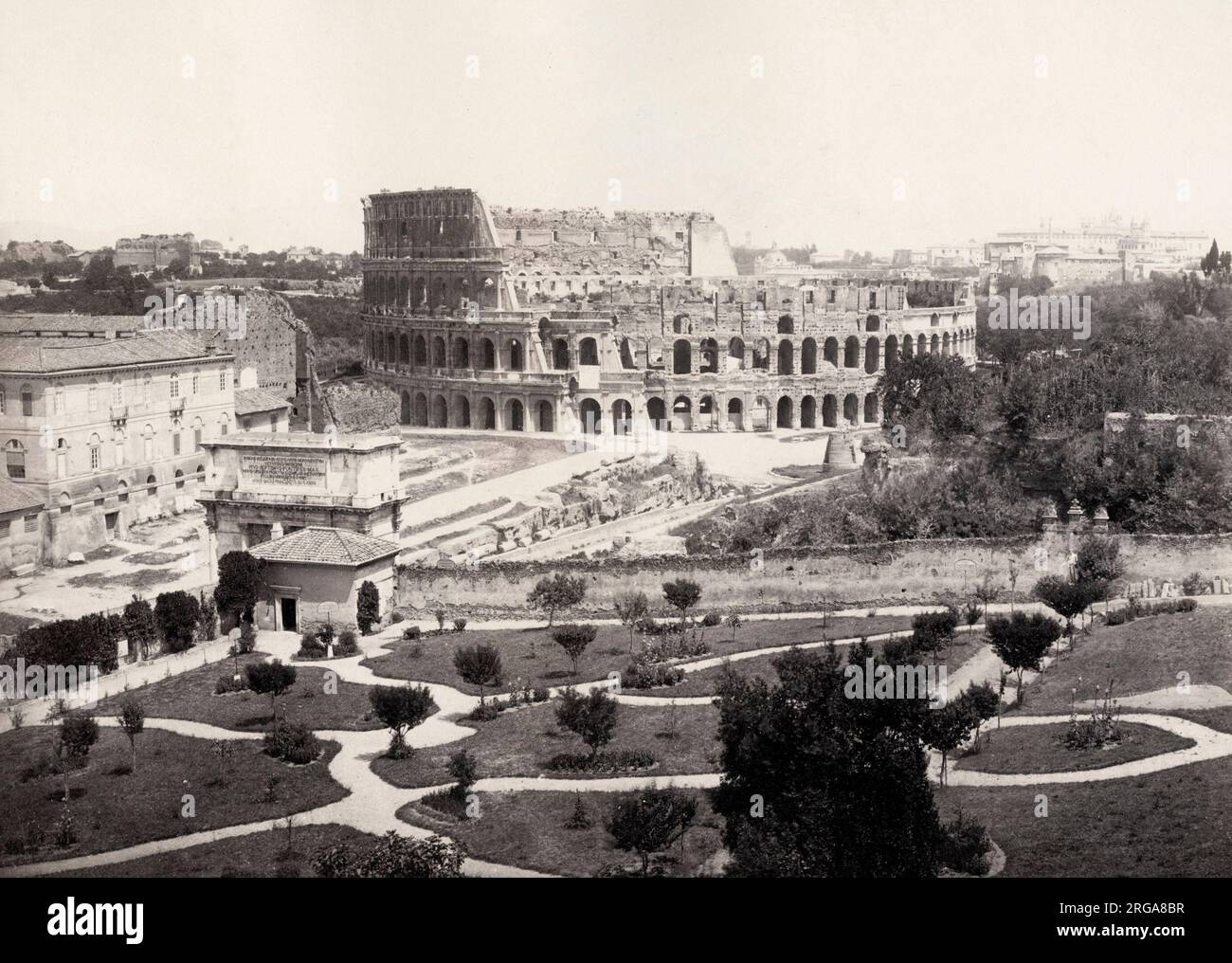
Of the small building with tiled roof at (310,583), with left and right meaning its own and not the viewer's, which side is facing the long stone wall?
left

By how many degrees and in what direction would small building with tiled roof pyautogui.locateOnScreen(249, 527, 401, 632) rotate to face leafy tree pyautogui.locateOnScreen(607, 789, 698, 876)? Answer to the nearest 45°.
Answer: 0° — it already faces it

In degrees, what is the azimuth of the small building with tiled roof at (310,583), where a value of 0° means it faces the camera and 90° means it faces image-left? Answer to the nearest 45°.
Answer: approximately 0°

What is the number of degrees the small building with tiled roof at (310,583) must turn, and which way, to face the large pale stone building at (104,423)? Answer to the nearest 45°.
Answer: approximately 135° to its right

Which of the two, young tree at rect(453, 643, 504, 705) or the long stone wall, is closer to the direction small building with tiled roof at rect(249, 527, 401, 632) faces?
the young tree

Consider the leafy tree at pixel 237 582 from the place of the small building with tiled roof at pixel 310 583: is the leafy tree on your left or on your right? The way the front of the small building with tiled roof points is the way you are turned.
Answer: on your right

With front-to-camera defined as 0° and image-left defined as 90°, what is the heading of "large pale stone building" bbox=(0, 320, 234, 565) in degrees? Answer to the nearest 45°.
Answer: approximately 315°
